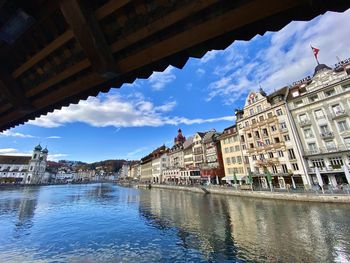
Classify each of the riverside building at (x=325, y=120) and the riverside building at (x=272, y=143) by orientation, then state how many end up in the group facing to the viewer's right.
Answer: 0

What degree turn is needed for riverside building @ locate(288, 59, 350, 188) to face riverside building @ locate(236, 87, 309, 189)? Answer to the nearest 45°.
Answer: approximately 45° to its right

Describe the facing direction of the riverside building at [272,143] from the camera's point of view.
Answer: facing the viewer and to the left of the viewer

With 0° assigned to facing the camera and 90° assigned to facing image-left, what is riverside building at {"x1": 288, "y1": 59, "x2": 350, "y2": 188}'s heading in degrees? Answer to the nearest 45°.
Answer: approximately 45°
